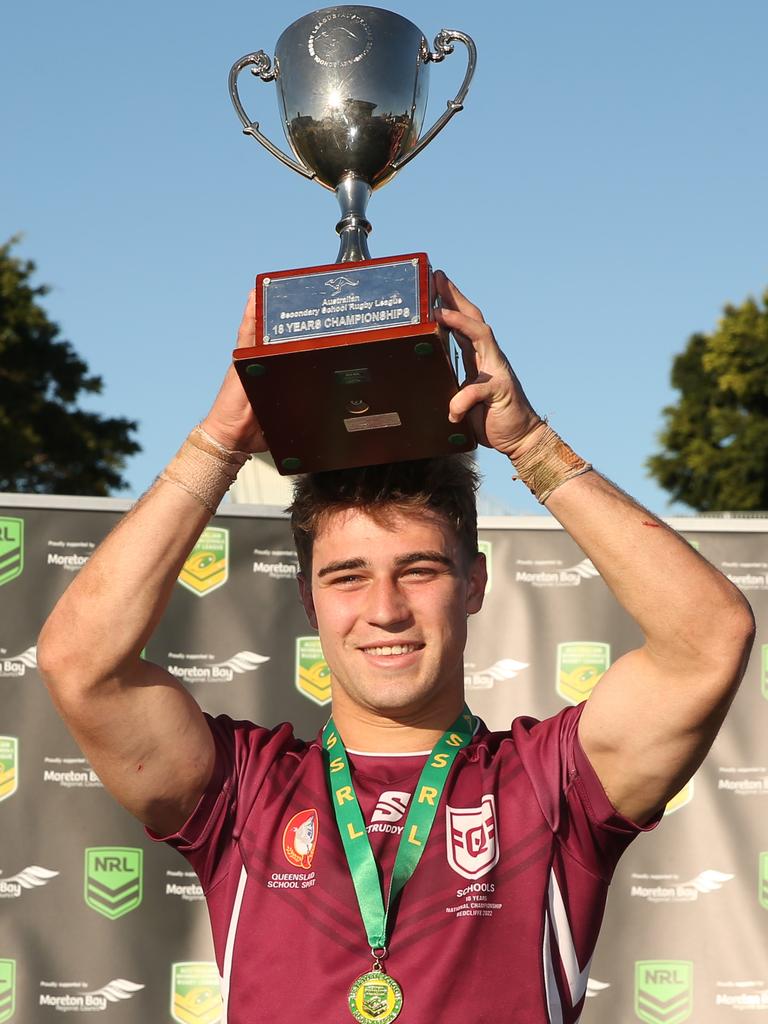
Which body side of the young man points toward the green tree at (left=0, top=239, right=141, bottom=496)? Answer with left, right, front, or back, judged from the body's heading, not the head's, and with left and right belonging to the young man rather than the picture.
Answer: back

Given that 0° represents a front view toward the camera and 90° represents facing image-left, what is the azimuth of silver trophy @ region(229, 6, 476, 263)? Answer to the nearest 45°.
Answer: approximately 0°

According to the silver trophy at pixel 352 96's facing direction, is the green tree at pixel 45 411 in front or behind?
behind

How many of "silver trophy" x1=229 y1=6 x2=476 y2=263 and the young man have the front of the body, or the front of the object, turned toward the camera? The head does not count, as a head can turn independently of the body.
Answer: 2

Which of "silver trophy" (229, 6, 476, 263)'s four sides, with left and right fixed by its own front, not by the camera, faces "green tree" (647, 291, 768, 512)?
back
